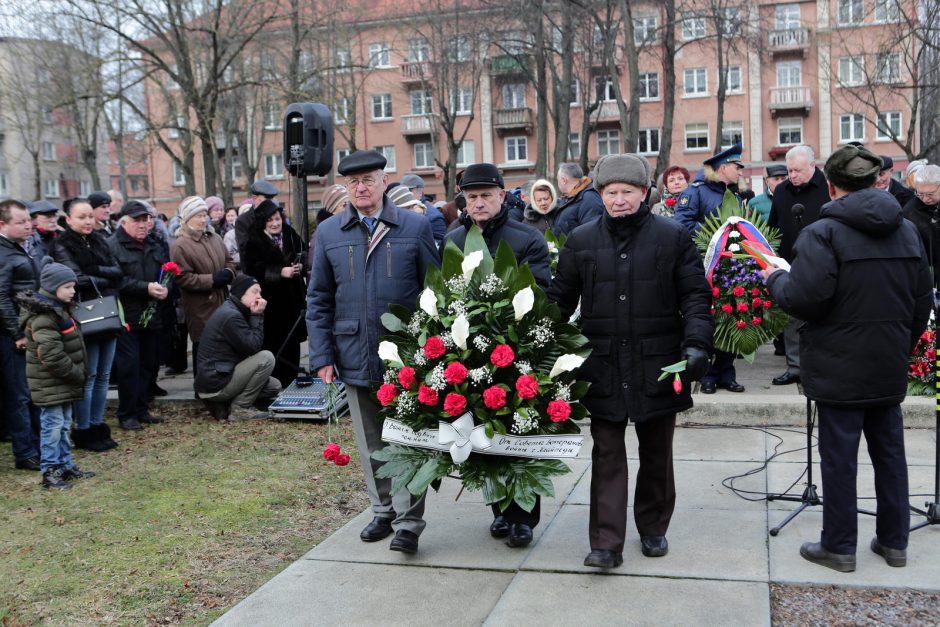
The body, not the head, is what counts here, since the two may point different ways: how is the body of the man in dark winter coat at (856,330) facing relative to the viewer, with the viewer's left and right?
facing away from the viewer and to the left of the viewer

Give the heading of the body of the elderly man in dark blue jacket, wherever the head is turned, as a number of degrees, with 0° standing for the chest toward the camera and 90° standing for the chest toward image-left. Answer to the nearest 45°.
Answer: approximately 0°

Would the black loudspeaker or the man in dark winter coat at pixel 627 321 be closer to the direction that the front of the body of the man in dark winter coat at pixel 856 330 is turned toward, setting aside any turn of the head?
the black loudspeaker

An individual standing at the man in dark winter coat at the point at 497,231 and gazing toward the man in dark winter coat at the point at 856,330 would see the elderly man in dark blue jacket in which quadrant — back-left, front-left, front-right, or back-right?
back-right

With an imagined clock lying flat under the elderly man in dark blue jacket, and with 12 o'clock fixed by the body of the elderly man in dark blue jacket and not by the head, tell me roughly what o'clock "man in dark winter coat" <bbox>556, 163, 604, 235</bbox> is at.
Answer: The man in dark winter coat is roughly at 7 o'clock from the elderly man in dark blue jacket.

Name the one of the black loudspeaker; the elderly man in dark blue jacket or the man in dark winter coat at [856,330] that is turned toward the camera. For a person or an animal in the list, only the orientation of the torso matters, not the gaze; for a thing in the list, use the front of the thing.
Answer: the elderly man in dark blue jacket

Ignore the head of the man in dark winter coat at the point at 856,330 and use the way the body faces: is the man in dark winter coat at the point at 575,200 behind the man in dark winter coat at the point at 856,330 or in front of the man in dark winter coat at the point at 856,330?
in front

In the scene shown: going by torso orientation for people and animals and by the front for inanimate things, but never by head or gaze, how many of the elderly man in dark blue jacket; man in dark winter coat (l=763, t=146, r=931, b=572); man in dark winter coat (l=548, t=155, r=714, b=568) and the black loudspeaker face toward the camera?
2

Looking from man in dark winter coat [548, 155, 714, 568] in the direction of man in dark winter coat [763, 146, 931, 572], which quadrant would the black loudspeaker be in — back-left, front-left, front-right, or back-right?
back-left

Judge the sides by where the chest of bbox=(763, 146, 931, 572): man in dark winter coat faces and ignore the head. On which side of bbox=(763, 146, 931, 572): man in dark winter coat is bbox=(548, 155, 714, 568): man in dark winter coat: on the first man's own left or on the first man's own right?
on the first man's own left

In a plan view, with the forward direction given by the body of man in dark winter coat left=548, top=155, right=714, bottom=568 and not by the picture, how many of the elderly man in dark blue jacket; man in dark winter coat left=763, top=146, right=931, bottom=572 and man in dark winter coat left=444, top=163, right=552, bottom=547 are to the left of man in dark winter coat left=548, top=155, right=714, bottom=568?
1

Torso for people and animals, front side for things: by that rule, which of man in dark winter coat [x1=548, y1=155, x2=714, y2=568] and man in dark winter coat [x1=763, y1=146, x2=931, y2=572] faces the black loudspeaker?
man in dark winter coat [x1=763, y1=146, x2=931, y2=572]

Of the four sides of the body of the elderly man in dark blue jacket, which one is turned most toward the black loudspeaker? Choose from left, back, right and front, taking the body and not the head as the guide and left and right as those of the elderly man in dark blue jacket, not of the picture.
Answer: back

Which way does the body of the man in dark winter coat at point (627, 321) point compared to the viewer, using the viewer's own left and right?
facing the viewer
